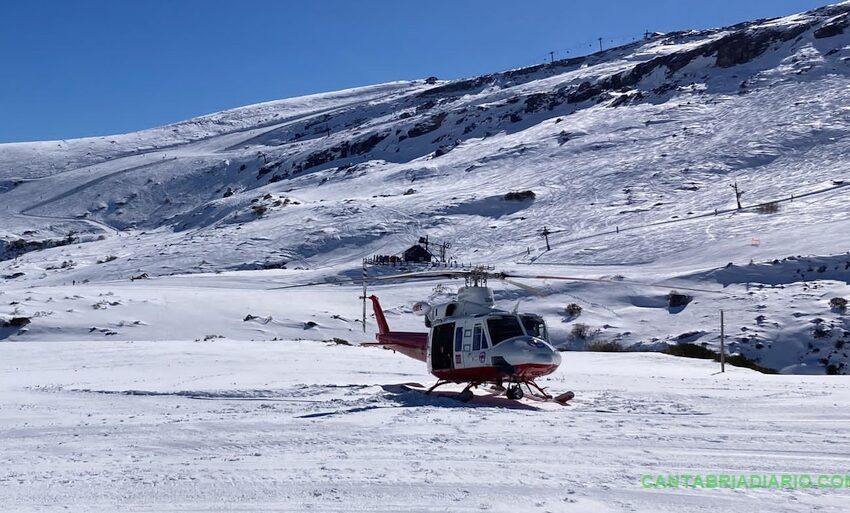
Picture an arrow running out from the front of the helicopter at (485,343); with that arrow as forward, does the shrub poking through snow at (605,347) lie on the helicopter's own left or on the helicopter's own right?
on the helicopter's own left

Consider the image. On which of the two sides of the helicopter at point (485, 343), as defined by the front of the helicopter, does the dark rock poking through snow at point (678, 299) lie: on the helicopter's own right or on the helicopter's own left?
on the helicopter's own left

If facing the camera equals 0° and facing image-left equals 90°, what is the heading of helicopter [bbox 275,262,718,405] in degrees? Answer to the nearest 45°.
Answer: approximately 315°

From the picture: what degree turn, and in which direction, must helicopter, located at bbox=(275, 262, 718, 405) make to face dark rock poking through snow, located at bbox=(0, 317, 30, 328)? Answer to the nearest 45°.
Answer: approximately 180°

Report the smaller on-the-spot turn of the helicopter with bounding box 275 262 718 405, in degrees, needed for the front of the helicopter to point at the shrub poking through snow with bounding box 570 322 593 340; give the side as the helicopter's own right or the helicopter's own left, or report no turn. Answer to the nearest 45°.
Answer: approximately 135° to the helicopter's own left

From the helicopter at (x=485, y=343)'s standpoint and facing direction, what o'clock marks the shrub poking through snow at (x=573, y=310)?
The shrub poking through snow is roughly at 8 o'clock from the helicopter.
